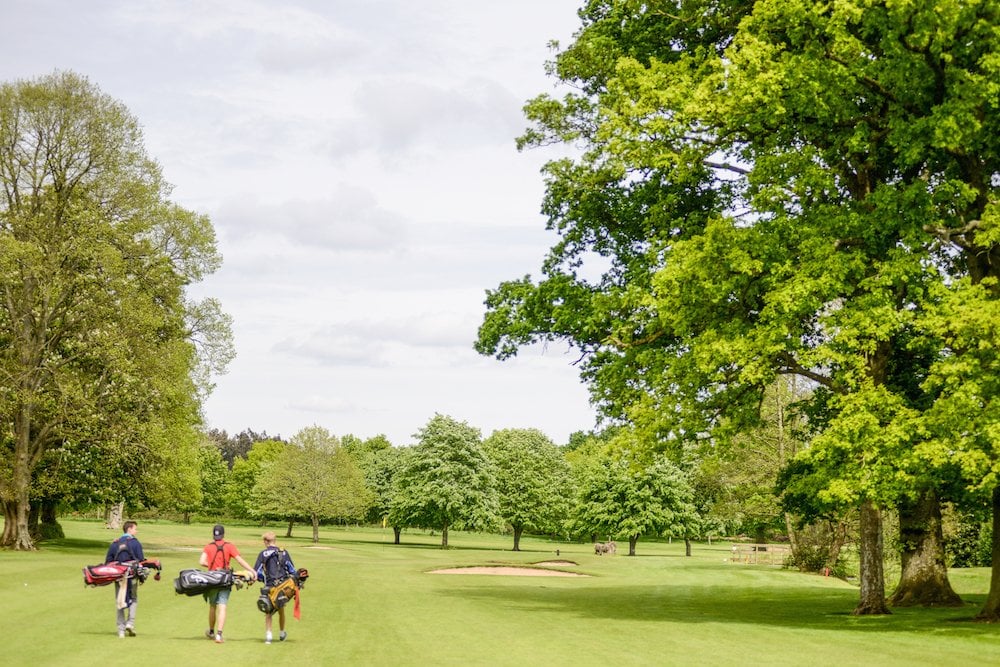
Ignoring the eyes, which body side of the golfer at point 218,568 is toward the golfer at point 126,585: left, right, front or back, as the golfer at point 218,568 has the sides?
left

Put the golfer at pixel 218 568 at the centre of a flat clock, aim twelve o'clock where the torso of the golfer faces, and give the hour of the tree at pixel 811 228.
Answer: The tree is roughly at 3 o'clock from the golfer.

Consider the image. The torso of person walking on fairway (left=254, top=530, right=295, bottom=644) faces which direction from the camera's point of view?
away from the camera

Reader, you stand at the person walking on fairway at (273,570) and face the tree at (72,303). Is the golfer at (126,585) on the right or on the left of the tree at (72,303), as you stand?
left

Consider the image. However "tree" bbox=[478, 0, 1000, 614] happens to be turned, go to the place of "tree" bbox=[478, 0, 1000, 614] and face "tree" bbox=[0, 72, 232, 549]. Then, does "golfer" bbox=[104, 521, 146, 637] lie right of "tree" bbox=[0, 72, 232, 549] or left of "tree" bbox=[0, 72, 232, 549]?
left

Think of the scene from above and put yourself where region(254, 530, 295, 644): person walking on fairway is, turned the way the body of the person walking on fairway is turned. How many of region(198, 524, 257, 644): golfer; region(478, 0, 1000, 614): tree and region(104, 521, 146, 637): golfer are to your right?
1

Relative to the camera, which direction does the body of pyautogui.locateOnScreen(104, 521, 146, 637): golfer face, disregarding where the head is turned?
away from the camera

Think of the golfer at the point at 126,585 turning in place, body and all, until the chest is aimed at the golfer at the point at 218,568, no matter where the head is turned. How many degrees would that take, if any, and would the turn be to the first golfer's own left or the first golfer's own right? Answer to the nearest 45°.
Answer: approximately 135° to the first golfer's own right

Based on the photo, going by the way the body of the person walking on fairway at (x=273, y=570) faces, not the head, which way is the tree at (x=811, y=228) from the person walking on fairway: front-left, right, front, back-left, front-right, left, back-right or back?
right

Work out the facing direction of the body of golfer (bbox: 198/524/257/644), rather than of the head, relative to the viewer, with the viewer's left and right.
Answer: facing away from the viewer

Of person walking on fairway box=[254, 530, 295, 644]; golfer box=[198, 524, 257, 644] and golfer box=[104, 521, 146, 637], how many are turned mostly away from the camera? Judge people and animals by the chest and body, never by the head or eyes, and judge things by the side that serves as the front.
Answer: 3

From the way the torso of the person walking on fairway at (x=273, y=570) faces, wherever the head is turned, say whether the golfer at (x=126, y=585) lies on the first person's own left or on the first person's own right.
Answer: on the first person's own left

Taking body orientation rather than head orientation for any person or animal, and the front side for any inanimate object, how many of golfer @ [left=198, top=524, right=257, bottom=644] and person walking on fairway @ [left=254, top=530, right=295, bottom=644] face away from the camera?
2

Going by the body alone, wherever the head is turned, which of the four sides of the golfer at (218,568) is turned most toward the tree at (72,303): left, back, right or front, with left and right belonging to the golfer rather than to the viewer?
front
